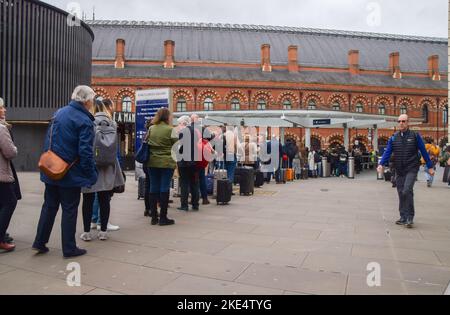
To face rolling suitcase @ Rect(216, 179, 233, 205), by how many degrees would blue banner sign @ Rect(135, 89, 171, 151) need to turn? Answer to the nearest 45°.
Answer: approximately 45° to its left

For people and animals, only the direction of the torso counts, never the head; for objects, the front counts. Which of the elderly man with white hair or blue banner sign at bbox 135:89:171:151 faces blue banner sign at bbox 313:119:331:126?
the elderly man with white hair

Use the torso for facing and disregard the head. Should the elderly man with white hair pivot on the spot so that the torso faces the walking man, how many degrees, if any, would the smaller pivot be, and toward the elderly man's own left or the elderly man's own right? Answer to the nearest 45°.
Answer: approximately 45° to the elderly man's own right

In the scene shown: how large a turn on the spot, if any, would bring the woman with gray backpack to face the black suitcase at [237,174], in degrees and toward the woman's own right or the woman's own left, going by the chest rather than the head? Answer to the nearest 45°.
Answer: approximately 45° to the woman's own right

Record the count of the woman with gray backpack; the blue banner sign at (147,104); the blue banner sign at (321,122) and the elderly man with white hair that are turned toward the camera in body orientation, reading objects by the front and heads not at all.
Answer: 2

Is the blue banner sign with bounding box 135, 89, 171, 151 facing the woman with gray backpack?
yes

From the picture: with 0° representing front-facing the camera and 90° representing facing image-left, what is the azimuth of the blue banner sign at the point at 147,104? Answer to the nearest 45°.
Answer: approximately 0°

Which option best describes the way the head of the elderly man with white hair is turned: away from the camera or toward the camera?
away from the camera

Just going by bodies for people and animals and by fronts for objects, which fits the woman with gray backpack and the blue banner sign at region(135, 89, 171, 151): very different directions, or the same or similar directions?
very different directions

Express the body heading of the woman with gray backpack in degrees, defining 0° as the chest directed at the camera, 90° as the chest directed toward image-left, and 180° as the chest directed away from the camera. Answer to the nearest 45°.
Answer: approximately 180°
